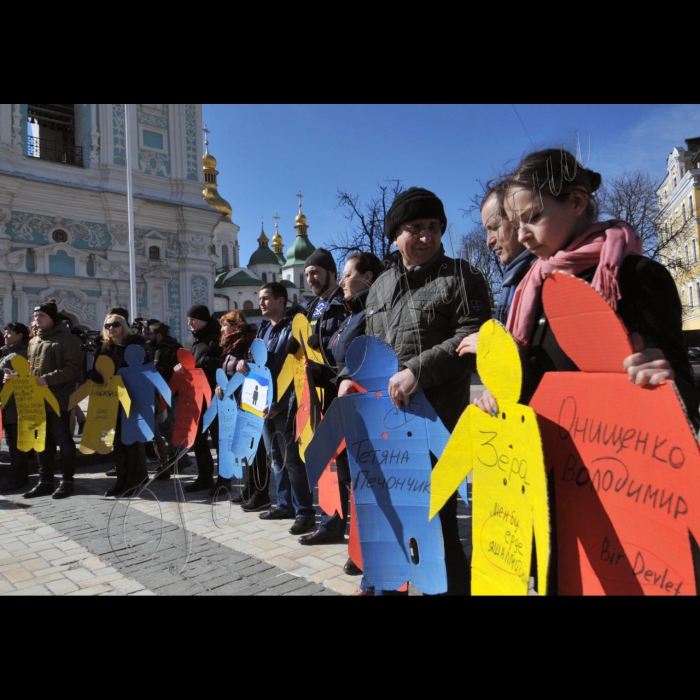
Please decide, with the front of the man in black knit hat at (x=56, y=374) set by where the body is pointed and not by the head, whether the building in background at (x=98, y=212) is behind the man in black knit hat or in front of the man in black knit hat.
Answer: behind

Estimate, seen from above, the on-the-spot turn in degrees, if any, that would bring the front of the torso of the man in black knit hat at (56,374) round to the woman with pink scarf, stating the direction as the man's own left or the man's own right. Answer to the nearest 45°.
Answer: approximately 45° to the man's own left

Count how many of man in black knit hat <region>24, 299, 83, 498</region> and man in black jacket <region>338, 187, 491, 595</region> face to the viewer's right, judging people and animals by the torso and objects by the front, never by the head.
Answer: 0

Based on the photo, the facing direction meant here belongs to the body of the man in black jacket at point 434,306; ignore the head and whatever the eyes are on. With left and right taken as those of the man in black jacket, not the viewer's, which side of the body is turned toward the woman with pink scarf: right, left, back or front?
left

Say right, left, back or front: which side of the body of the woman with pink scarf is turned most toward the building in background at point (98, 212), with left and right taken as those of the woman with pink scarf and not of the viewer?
right

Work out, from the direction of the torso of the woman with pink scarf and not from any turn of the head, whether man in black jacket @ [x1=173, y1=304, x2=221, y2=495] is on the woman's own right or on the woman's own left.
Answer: on the woman's own right

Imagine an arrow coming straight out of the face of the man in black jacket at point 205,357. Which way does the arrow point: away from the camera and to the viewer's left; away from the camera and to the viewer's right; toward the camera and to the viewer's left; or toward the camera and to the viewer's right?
toward the camera and to the viewer's left

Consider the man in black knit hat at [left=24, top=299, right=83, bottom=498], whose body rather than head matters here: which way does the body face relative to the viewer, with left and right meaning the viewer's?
facing the viewer and to the left of the viewer
